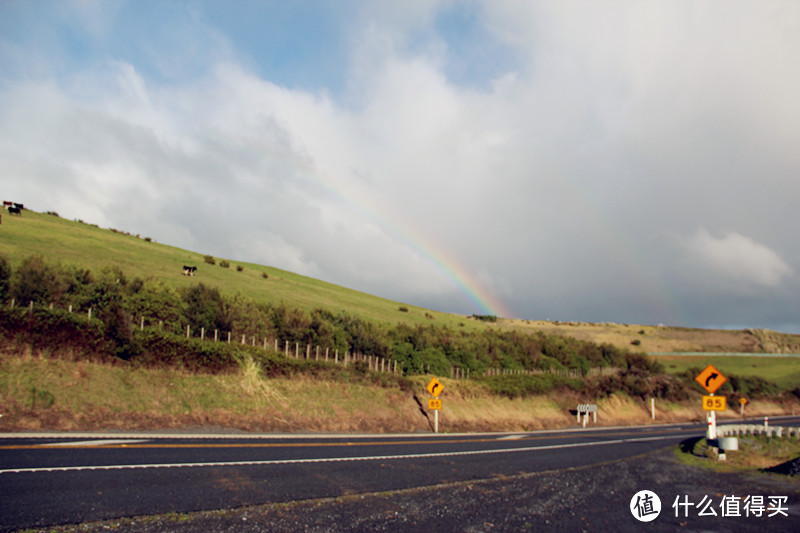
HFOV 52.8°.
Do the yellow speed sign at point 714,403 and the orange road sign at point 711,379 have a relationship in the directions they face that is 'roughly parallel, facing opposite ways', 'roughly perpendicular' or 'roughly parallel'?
roughly parallel

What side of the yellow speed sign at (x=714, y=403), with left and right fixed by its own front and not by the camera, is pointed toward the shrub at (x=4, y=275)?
right

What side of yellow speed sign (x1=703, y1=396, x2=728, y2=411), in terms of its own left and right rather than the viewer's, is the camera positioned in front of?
front

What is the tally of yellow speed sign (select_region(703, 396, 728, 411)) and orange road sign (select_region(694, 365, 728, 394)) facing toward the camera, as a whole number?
2

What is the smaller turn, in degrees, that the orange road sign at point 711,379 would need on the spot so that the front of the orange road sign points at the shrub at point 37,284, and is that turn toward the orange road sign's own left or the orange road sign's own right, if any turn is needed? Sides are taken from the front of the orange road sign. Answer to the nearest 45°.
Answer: approximately 90° to the orange road sign's own right

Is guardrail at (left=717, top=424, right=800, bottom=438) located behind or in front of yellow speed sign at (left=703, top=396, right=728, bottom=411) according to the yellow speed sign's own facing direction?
behind

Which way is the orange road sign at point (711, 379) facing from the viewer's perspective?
toward the camera

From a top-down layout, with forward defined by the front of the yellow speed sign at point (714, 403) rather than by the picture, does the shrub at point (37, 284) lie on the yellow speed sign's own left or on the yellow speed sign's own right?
on the yellow speed sign's own right
